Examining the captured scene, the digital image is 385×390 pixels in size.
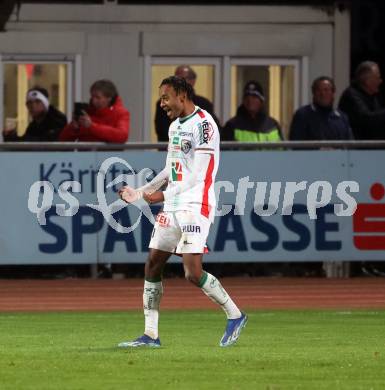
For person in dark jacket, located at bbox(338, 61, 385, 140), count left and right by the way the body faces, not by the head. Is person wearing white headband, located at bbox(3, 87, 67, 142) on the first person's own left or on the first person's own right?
on the first person's own right

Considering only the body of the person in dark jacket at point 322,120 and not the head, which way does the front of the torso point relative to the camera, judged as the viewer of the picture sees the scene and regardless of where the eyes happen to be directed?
toward the camera

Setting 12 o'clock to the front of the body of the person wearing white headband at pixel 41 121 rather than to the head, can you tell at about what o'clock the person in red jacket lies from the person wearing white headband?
The person in red jacket is roughly at 9 o'clock from the person wearing white headband.

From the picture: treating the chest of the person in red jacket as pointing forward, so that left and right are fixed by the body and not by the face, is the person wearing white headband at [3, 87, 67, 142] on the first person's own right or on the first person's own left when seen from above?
on the first person's own right

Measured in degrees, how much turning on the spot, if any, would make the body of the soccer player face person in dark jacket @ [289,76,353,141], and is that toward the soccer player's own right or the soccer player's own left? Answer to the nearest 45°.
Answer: approximately 135° to the soccer player's own right

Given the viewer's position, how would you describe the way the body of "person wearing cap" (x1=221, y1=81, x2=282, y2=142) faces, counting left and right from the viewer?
facing the viewer

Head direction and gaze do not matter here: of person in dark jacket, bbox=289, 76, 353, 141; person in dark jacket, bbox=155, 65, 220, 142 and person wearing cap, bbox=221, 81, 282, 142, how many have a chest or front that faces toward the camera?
3

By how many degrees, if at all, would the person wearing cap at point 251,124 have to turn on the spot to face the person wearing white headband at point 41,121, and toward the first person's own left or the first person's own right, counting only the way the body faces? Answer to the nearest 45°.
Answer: approximately 90° to the first person's own right

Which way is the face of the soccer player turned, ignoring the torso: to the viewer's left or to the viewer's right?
to the viewer's left

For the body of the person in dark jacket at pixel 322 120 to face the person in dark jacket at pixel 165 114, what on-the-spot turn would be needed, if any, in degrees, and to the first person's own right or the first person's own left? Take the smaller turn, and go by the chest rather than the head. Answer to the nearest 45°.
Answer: approximately 90° to the first person's own right

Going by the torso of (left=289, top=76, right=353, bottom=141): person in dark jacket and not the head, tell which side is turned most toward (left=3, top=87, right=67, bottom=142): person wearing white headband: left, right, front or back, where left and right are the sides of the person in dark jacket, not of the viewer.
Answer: right

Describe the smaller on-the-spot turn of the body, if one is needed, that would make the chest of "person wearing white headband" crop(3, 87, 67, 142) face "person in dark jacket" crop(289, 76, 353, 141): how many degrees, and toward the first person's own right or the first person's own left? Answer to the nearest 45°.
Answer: approximately 135° to the first person's own left

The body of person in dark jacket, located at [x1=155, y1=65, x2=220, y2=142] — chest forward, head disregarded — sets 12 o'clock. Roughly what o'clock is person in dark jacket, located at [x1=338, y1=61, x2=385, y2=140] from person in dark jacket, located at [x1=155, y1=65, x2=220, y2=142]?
person in dark jacket, located at [x1=338, y1=61, x2=385, y2=140] is roughly at 9 o'clock from person in dark jacket, located at [x1=155, y1=65, x2=220, y2=142].

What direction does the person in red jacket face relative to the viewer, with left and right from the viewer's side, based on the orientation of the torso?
facing the viewer and to the left of the viewer

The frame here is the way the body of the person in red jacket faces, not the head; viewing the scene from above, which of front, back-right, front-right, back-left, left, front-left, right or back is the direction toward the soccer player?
front-left

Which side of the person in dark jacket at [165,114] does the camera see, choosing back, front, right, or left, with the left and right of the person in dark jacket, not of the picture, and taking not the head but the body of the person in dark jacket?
front
